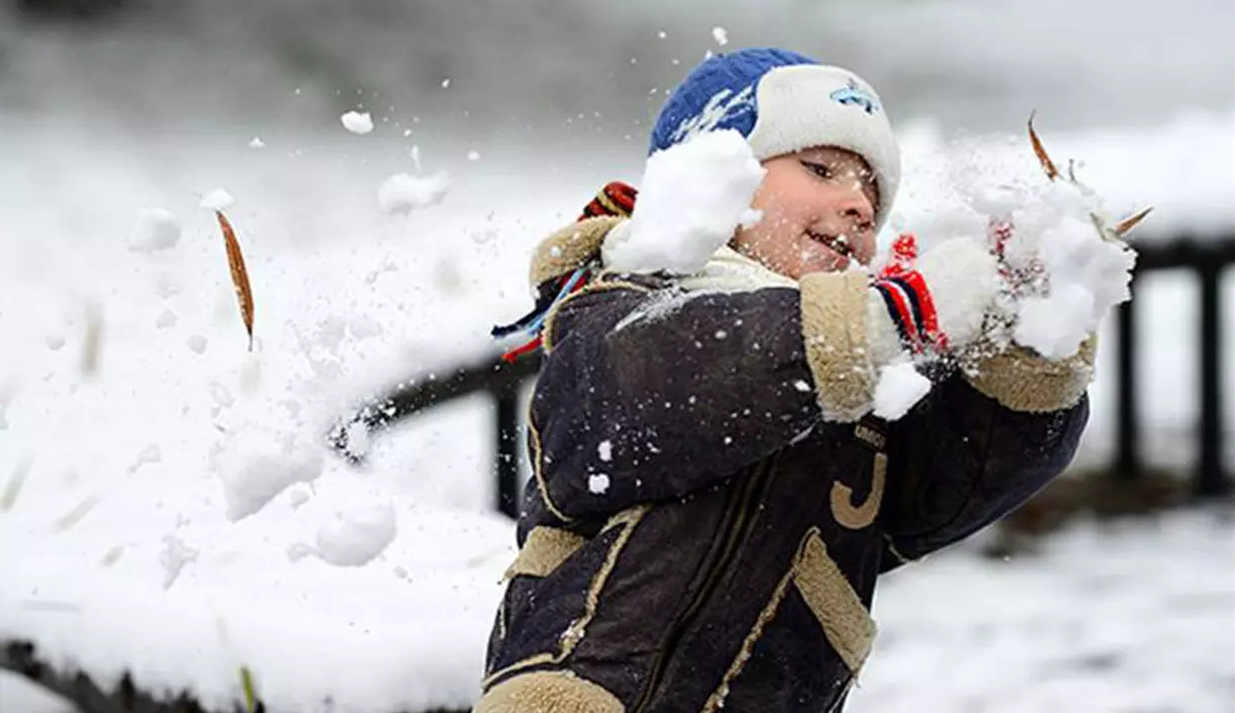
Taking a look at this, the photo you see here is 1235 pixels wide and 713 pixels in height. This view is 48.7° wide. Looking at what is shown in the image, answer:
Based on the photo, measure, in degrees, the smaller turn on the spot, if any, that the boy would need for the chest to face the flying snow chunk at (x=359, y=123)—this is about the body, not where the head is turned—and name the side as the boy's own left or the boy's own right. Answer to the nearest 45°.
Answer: approximately 180°

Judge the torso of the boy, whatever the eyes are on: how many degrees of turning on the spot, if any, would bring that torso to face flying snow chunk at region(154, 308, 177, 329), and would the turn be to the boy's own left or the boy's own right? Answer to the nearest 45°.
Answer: approximately 180°

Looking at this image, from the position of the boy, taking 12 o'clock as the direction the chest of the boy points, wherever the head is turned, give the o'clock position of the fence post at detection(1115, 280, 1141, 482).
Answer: The fence post is roughly at 8 o'clock from the boy.

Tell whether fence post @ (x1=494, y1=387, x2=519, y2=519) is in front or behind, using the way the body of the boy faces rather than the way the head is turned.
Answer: behind

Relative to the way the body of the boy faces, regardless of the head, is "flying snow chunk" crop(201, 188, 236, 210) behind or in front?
behind

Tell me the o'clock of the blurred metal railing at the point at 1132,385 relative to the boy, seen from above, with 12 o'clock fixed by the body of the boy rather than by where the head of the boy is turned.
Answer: The blurred metal railing is roughly at 8 o'clock from the boy.

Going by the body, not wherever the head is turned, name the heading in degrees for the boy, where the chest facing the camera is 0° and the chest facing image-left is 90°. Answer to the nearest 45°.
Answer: approximately 315°
